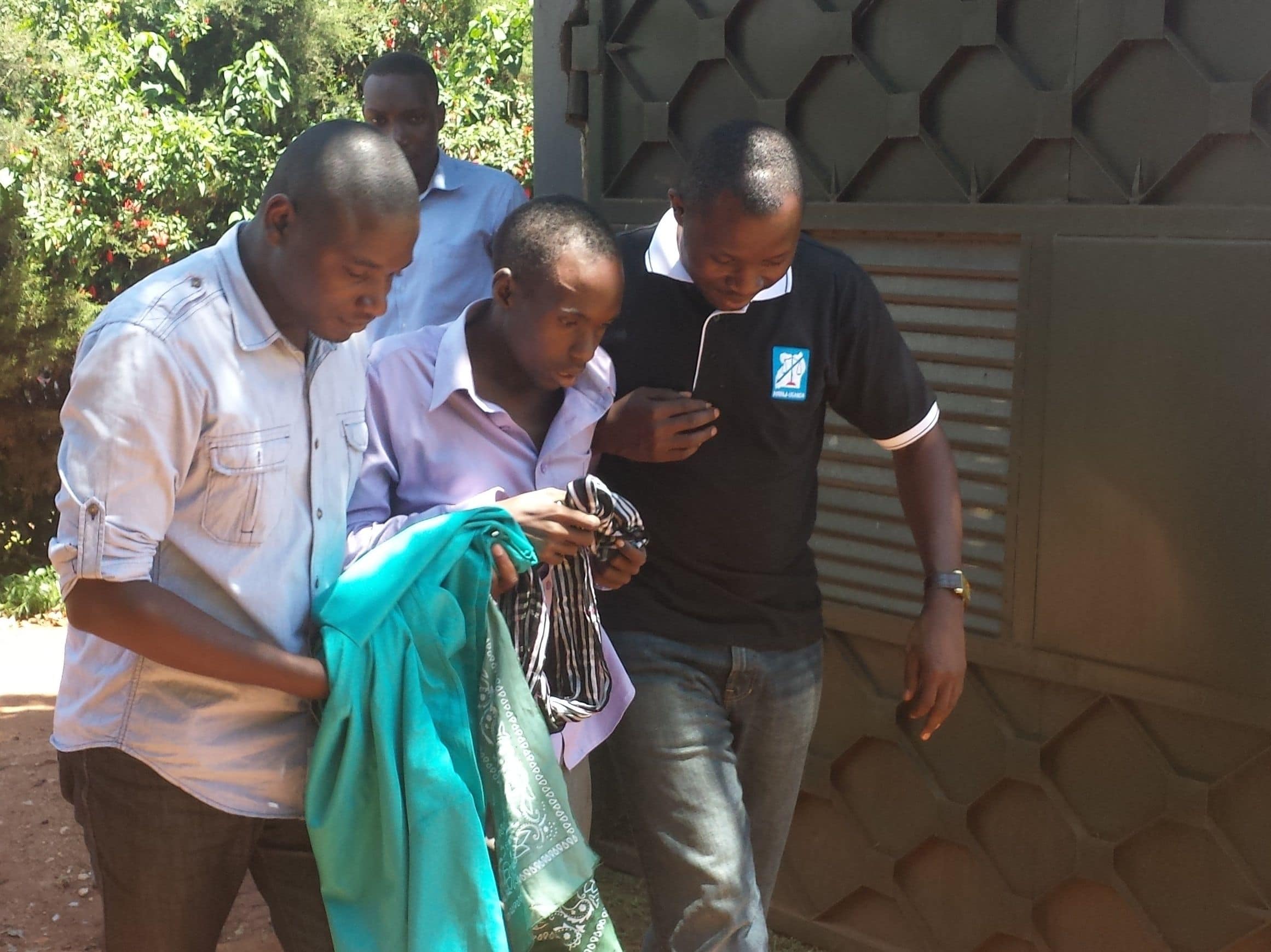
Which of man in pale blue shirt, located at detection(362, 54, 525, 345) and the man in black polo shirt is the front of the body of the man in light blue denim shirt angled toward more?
the man in black polo shirt

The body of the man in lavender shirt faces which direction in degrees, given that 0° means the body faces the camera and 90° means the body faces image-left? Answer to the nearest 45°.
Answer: approximately 315°

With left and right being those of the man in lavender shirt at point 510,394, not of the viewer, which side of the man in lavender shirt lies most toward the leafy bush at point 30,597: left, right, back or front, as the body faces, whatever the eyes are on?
back

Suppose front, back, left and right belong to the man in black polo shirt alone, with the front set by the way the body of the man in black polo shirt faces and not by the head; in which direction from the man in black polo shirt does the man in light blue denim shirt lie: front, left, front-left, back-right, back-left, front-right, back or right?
front-right

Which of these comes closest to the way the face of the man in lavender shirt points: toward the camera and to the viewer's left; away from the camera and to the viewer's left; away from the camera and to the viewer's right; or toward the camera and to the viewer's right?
toward the camera and to the viewer's right

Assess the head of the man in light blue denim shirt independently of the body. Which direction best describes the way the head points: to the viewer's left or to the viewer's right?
to the viewer's right

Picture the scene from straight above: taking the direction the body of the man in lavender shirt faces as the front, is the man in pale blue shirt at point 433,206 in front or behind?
behind

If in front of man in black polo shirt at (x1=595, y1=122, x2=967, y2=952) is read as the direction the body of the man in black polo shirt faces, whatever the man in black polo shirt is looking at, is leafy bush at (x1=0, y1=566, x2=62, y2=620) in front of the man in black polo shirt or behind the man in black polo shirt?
behind

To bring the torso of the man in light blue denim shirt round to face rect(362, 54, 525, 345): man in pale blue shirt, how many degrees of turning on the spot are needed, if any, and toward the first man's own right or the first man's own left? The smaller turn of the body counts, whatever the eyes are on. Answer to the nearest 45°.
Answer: approximately 135° to the first man's own left

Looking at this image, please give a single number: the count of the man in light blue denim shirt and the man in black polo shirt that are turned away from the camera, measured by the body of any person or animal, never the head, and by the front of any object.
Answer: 0

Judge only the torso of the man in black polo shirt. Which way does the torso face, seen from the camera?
toward the camera
